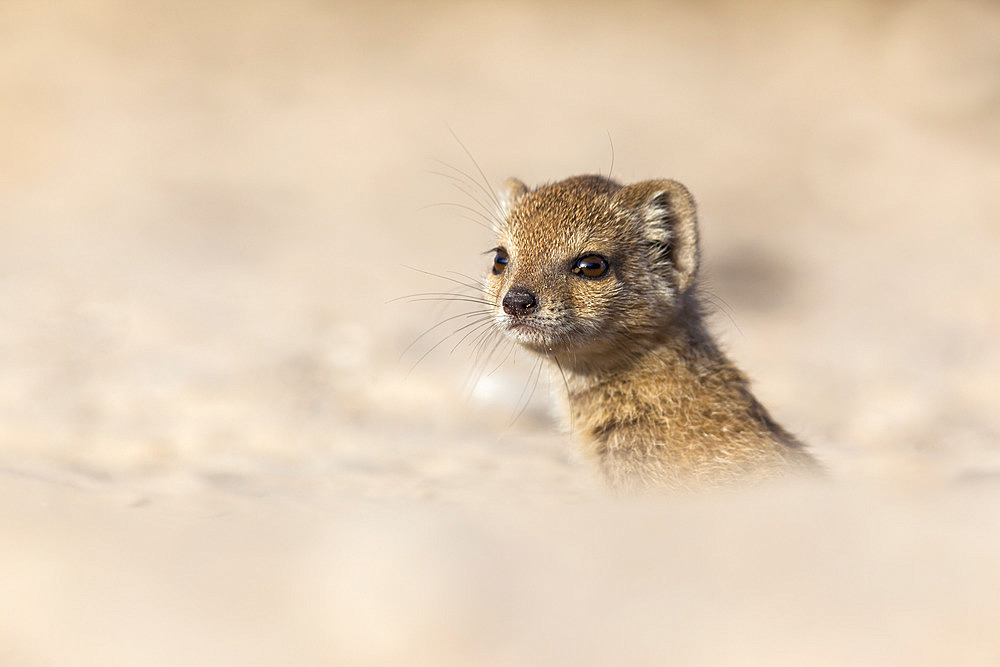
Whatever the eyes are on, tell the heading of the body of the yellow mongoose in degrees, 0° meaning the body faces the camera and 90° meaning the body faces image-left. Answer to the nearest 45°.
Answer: approximately 45°
